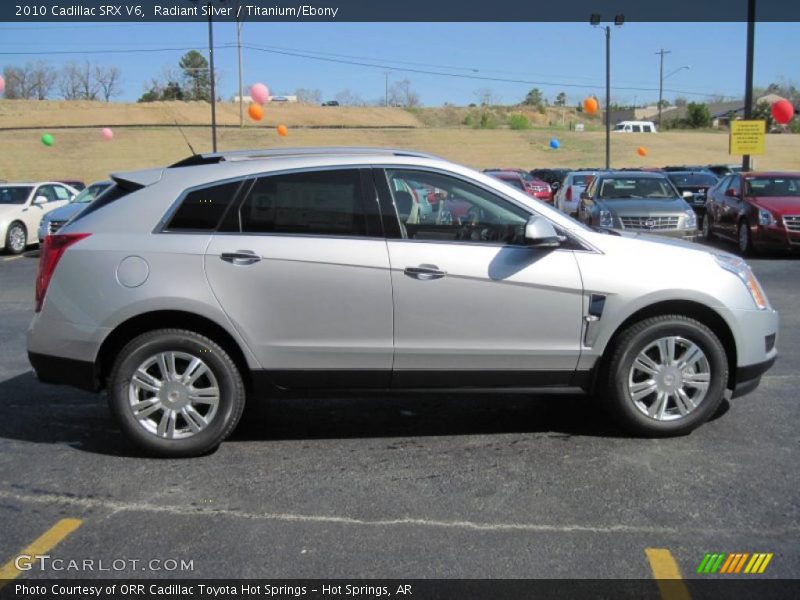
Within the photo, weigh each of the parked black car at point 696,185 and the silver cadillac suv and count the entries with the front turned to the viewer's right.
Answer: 1

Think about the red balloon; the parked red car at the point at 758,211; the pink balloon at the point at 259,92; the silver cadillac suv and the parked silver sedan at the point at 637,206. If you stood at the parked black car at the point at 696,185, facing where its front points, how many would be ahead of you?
3

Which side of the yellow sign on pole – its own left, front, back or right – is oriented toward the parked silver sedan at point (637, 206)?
front

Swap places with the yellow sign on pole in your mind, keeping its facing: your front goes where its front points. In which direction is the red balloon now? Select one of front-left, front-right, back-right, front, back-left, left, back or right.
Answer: back

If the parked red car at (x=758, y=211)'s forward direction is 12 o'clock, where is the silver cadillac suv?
The silver cadillac suv is roughly at 2 o'clock from the parked red car.

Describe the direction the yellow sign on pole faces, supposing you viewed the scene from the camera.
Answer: facing the viewer

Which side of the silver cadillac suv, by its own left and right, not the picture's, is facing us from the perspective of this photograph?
right

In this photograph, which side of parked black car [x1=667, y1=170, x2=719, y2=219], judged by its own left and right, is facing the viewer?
front

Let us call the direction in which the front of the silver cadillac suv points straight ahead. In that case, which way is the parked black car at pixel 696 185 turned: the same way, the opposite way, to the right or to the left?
to the right

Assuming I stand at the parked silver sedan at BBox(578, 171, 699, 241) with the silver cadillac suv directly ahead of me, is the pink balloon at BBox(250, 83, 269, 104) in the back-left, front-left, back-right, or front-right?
back-right

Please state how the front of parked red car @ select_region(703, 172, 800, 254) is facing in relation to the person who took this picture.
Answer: facing the viewer and to the right of the viewer

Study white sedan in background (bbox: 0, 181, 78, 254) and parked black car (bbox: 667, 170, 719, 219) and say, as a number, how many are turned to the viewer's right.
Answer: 0

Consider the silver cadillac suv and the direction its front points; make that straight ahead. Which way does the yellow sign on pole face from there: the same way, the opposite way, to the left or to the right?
to the right

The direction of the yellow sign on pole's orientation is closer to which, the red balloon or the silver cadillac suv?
the silver cadillac suv

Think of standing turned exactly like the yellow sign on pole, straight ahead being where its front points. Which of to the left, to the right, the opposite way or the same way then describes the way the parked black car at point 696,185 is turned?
the same way
